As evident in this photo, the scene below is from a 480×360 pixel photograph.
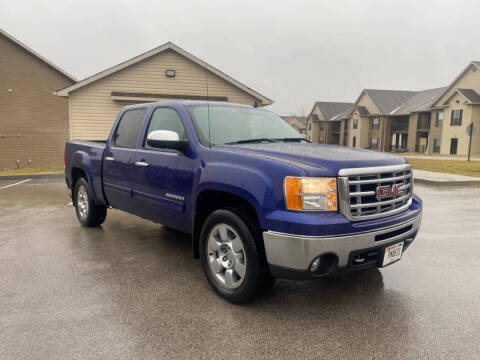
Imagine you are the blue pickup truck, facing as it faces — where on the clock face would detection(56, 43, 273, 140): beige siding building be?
The beige siding building is roughly at 7 o'clock from the blue pickup truck.

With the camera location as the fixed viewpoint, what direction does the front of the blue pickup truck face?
facing the viewer and to the right of the viewer
